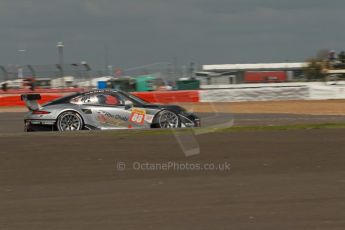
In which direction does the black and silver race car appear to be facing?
to the viewer's right
